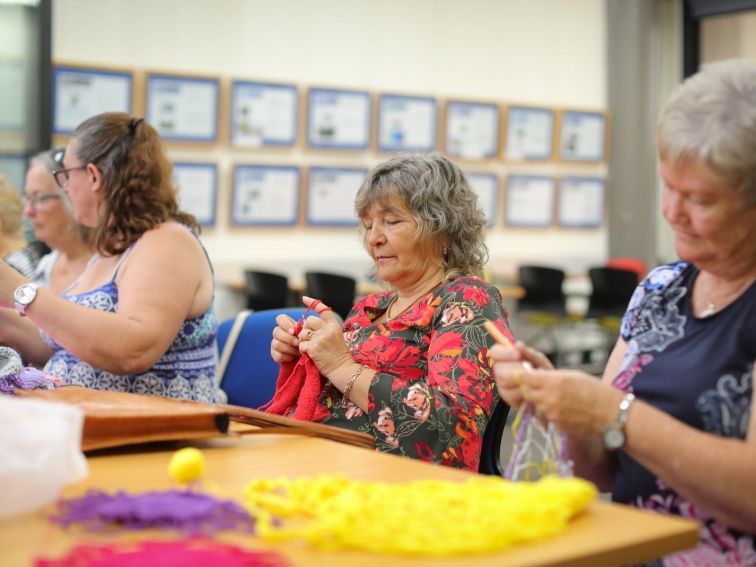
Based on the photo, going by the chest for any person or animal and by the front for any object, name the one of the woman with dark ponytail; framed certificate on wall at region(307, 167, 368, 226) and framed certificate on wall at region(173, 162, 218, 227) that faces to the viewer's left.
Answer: the woman with dark ponytail

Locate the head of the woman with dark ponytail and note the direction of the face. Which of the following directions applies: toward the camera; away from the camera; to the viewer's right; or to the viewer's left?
to the viewer's left

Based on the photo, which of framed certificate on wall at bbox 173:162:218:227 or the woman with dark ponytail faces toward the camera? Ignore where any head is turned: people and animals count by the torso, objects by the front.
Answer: the framed certificate on wall

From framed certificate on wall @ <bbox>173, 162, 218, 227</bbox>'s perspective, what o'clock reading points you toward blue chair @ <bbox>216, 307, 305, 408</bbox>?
The blue chair is roughly at 12 o'clock from the framed certificate on wall.

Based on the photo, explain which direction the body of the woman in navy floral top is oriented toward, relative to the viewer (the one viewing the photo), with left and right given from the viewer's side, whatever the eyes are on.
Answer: facing the viewer and to the left of the viewer

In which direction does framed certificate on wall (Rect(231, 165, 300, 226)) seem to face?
toward the camera

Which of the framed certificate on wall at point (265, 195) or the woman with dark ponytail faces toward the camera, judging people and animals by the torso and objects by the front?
the framed certificate on wall

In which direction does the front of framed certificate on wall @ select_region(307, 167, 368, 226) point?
toward the camera

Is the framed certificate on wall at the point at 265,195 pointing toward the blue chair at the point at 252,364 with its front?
yes
